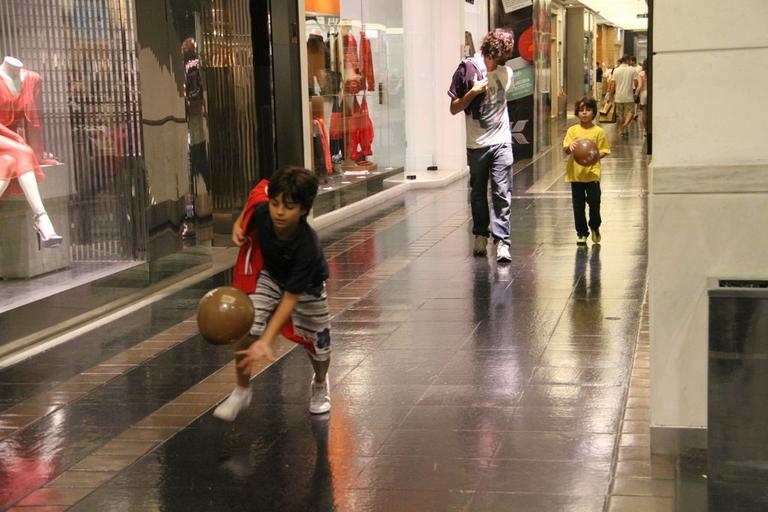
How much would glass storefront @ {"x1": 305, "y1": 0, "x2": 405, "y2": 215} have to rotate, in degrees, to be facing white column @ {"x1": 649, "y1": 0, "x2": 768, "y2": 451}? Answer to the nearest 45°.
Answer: approximately 45° to its right

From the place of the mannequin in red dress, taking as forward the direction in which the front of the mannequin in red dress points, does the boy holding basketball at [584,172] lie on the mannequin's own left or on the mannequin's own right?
on the mannequin's own left

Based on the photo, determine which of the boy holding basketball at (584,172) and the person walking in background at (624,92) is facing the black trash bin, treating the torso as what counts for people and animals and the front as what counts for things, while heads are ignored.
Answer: the boy holding basketball

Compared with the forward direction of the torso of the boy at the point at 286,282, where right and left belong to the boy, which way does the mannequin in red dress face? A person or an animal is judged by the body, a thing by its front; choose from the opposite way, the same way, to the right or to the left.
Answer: to the left

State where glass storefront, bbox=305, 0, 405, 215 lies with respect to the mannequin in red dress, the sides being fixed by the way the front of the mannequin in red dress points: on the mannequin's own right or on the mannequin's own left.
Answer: on the mannequin's own left

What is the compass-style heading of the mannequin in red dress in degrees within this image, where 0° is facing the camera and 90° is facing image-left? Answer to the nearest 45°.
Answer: approximately 315°

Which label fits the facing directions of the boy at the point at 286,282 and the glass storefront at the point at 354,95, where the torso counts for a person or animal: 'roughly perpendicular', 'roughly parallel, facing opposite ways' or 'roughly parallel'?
roughly perpendicular

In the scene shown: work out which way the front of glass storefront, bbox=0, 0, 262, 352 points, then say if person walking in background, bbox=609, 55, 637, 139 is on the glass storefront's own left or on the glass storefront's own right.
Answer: on the glass storefront's own left

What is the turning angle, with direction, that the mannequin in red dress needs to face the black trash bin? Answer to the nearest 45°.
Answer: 0° — it already faces it
